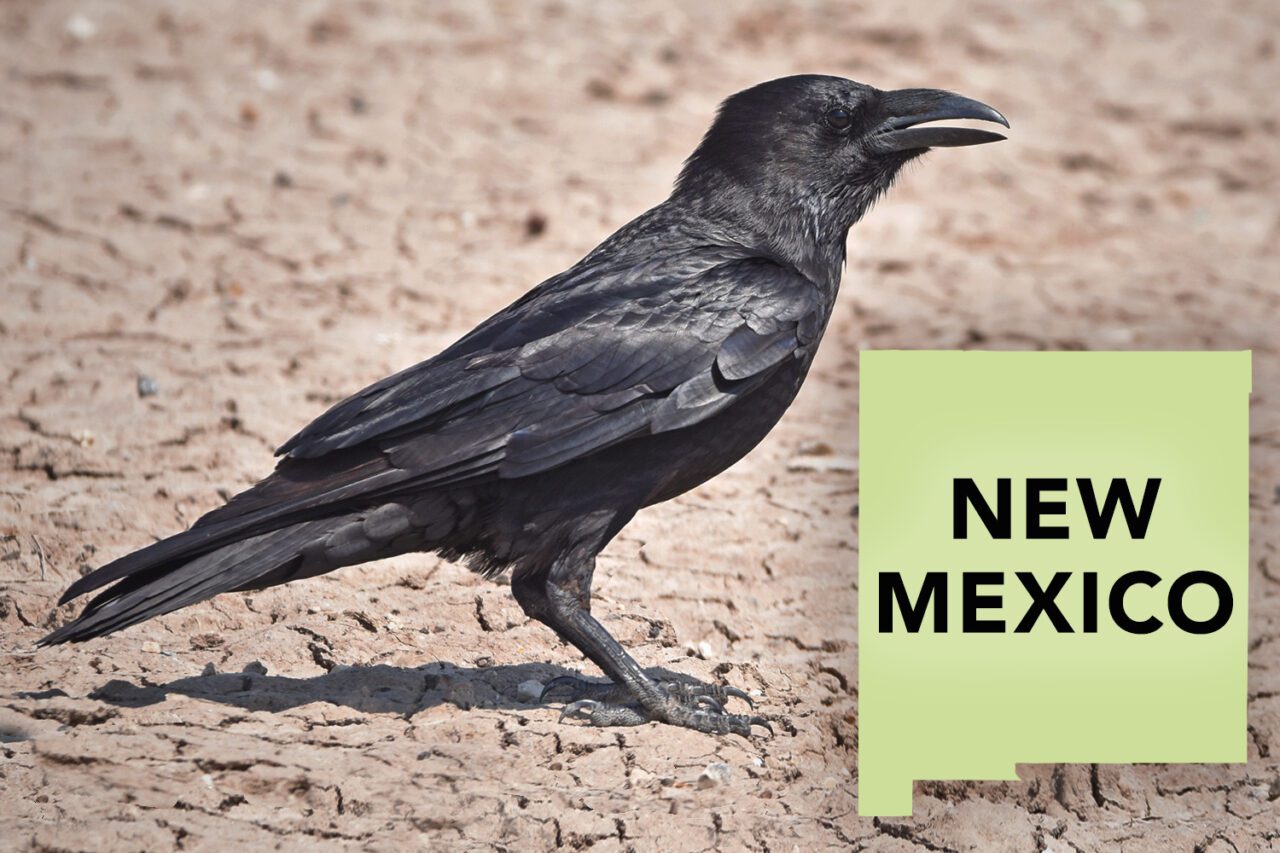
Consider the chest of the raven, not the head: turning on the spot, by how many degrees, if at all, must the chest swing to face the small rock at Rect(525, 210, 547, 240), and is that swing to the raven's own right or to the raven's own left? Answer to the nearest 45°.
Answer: approximately 90° to the raven's own left

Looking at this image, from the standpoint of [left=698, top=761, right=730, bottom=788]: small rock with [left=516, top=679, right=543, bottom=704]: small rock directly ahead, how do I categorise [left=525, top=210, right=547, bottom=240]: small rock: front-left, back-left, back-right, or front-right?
front-right

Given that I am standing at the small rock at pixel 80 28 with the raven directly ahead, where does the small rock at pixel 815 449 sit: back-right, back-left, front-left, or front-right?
front-left

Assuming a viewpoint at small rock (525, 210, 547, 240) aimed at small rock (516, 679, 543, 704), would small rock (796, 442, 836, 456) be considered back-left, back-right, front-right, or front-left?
front-left

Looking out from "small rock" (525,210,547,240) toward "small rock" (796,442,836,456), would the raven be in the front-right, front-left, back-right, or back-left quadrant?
front-right

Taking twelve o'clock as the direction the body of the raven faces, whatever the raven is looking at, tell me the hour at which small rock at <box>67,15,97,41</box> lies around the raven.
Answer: The small rock is roughly at 8 o'clock from the raven.

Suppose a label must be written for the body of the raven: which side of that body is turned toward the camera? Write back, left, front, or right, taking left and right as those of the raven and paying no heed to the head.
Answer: right

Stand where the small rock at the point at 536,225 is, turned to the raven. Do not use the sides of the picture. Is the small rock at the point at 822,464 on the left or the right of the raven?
left

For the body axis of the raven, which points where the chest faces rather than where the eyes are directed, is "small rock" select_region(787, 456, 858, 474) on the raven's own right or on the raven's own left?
on the raven's own left
